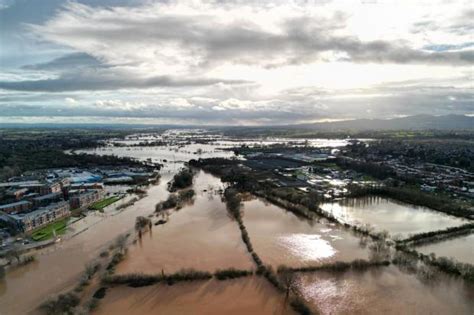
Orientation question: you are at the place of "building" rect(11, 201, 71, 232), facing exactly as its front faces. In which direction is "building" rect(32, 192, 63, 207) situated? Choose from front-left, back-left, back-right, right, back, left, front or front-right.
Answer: back-left

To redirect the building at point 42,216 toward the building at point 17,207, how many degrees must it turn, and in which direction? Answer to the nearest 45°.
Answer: approximately 135° to its left

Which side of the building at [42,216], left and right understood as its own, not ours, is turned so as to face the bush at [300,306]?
front

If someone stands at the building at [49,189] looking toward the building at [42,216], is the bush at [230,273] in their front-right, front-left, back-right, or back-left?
front-left

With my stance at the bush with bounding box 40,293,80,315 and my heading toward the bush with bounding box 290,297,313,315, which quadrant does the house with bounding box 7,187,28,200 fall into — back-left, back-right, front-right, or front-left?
back-left

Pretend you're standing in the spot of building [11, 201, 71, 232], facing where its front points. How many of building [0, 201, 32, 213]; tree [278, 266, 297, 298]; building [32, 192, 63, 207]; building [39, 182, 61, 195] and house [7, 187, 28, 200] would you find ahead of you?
1

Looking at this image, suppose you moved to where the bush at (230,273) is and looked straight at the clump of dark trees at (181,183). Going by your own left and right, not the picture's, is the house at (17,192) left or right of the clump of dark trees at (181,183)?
left

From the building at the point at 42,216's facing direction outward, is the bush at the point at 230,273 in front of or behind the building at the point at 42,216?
in front

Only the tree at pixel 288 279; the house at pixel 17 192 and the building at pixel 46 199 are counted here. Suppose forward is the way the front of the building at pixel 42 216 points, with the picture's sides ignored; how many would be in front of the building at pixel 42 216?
1

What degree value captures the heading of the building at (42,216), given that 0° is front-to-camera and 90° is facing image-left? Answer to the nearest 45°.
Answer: approximately 315°

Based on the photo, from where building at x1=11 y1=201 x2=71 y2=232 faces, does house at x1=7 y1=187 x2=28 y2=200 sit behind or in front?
behind

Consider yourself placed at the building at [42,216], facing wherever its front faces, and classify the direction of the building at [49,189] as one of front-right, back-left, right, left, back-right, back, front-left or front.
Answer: back-left

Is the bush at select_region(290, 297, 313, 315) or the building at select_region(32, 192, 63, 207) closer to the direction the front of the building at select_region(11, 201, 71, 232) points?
the bush

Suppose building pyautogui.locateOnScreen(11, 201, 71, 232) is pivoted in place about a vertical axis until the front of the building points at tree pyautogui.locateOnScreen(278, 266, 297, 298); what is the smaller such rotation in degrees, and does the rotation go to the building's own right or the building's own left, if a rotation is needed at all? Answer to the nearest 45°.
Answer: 0° — it already faces it

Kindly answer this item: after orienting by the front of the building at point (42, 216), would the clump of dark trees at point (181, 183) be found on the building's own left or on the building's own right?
on the building's own left

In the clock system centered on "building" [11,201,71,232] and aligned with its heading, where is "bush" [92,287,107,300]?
The bush is roughly at 1 o'clock from the building.
